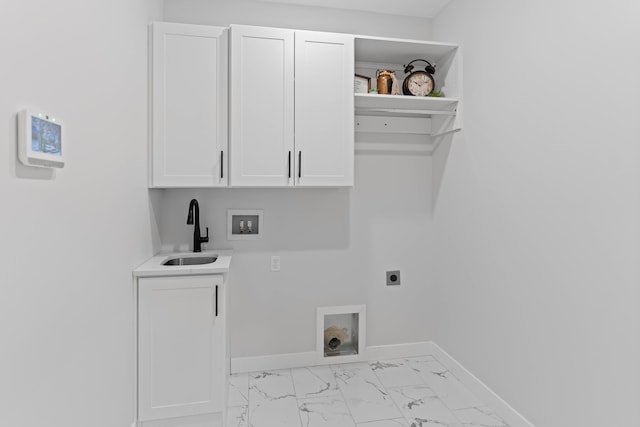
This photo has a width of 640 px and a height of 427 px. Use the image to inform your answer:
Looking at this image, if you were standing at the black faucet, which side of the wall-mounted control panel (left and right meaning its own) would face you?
left

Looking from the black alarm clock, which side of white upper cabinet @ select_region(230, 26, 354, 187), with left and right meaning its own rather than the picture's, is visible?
left

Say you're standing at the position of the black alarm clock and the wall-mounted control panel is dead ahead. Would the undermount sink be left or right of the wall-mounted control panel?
right

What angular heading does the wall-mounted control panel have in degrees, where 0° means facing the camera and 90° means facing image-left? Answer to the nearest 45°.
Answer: approximately 315°

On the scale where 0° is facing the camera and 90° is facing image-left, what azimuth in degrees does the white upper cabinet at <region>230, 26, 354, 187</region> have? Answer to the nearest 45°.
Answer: approximately 0°

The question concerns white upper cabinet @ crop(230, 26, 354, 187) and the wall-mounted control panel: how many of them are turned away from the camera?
0

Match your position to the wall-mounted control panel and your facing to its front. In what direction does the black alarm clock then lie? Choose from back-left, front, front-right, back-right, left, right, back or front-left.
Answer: front-left

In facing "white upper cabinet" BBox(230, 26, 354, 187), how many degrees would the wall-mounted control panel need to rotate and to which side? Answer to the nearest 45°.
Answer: approximately 90° to its left

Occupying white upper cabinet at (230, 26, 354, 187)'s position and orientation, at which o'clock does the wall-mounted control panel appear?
The wall-mounted control panel is roughly at 1 o'clock from the white upper cabinet.

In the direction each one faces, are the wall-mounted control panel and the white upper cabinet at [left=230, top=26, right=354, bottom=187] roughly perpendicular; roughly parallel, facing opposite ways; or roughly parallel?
roughly perpendicular
